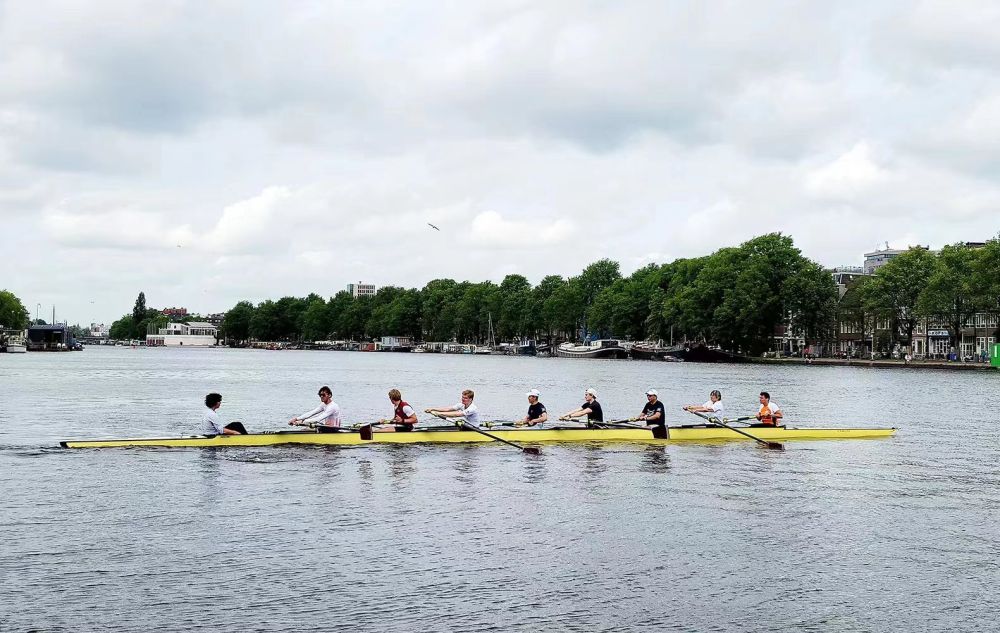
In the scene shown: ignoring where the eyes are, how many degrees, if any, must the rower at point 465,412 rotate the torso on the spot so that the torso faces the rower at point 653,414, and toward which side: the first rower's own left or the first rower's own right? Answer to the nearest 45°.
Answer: approximately 180°

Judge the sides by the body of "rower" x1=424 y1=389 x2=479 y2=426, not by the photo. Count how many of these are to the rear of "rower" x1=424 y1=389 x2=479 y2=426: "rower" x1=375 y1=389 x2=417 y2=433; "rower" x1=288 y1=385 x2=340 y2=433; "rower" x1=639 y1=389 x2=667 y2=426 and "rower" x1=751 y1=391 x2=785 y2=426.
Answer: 2

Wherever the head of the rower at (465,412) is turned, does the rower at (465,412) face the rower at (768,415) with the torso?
no

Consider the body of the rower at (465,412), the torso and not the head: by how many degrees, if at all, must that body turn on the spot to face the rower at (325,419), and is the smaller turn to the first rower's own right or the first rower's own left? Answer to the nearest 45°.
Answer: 0° — they already face them

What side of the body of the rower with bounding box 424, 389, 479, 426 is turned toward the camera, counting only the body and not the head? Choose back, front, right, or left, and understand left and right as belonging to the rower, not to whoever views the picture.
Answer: left

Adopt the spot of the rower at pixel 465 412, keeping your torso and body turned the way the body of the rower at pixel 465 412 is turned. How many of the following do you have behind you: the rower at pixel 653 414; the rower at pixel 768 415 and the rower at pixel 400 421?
2

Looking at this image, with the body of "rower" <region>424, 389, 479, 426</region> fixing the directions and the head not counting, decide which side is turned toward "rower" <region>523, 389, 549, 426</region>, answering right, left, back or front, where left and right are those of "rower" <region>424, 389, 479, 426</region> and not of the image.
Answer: back

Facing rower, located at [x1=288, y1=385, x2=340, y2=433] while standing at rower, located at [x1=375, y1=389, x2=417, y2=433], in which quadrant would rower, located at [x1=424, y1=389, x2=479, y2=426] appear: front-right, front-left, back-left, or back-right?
back-right
